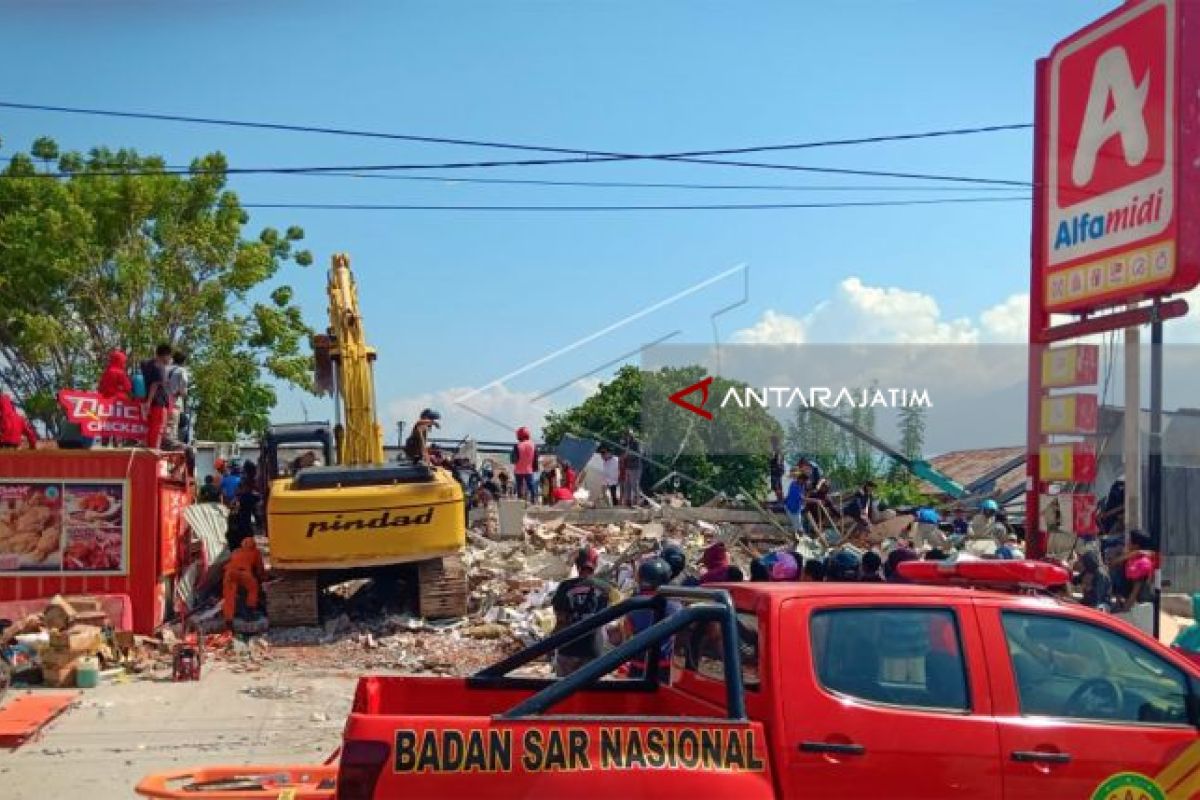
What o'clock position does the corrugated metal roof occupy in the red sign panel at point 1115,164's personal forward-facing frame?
The corrugated metal roof is roughly at 4 o'clock from the red sign panel.

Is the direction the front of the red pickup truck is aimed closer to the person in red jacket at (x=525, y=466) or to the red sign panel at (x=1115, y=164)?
the red sign panel

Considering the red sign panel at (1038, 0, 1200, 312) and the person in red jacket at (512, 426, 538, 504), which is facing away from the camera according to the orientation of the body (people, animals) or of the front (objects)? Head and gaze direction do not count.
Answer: the person in red jacket

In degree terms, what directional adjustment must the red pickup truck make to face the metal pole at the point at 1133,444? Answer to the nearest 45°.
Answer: approximately 90° to its left

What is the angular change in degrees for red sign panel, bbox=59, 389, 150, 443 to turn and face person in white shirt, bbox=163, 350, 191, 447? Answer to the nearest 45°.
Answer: approximately 135° to its left

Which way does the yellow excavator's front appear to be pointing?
away from the camera

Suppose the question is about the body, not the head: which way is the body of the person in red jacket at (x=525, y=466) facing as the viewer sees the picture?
away from the camera

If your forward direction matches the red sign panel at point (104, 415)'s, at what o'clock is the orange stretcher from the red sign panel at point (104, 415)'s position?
The orange stretcher is roughly at 12 o'clock from the red sign panel.

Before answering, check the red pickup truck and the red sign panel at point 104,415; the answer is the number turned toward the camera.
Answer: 1

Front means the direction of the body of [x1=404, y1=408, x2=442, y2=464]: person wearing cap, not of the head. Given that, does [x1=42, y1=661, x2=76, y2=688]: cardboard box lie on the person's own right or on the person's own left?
on the person's own right

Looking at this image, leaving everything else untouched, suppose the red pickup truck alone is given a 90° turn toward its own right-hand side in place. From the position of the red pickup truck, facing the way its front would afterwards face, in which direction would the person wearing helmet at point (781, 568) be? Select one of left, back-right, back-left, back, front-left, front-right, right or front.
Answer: back

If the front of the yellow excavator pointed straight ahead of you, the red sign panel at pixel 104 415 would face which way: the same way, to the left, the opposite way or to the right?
the opposite way

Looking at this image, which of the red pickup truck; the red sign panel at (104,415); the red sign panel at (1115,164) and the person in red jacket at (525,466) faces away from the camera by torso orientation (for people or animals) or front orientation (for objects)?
the person in red jacket

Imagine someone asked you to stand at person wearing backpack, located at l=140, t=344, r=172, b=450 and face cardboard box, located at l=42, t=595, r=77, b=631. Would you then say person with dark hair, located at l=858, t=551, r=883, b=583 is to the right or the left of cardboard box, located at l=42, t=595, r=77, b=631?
left

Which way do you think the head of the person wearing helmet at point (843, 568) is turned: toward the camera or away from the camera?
away from the camera
